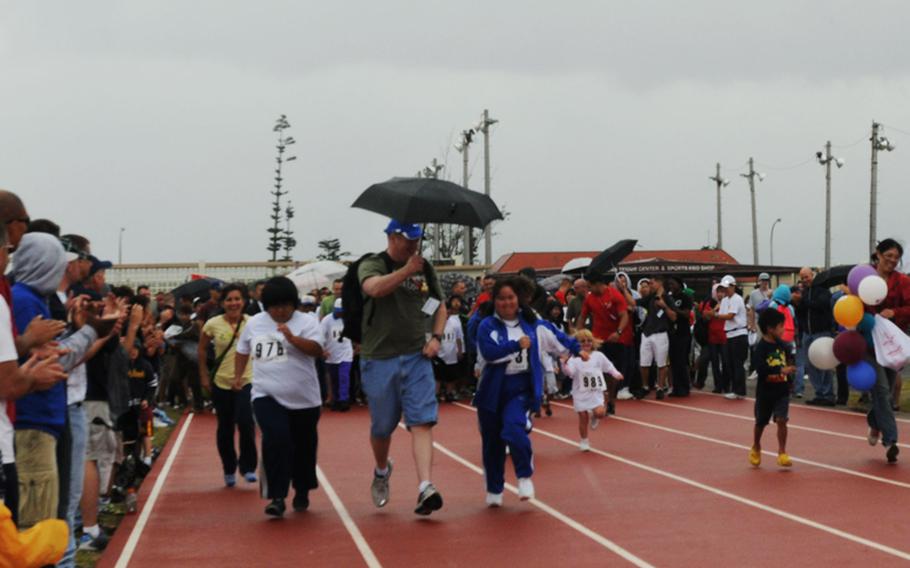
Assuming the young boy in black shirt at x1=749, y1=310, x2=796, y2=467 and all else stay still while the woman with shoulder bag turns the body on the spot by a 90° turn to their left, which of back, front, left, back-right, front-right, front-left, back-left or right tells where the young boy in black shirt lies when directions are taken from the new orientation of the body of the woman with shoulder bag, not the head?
front

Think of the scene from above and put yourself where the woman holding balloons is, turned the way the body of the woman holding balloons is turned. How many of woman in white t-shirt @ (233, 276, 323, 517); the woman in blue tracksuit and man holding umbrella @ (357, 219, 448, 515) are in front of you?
3

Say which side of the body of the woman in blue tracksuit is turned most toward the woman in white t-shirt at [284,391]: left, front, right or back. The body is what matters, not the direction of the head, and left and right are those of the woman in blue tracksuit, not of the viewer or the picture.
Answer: right

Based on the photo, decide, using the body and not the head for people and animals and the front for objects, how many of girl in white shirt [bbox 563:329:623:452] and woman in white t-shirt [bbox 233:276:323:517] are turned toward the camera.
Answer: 2

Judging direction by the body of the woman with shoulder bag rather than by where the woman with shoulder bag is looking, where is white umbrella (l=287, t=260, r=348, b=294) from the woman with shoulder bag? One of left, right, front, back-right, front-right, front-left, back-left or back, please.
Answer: back

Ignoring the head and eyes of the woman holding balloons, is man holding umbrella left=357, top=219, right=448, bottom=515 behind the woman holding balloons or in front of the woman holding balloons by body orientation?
in front

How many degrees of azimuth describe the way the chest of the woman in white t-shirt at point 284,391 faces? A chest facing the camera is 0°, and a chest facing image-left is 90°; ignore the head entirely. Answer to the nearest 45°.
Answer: approximately 0°

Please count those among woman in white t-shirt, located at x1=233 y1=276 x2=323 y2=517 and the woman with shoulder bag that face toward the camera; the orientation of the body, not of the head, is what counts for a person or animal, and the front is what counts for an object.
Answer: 2

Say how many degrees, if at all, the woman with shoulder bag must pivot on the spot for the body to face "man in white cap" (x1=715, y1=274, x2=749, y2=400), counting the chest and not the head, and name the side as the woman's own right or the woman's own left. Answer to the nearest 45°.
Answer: approximately 135° to the woman's own left

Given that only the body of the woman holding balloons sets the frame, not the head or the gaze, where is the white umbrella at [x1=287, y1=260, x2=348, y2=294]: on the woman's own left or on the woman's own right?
on the woman's own right
